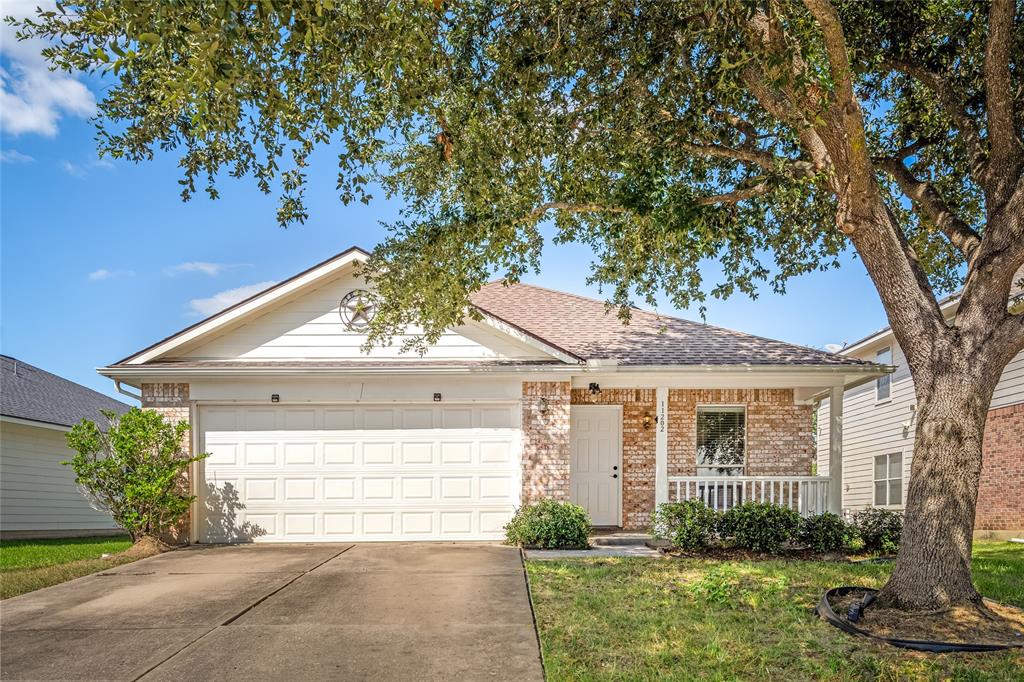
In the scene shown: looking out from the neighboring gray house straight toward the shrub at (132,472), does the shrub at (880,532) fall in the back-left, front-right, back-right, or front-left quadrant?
front-left

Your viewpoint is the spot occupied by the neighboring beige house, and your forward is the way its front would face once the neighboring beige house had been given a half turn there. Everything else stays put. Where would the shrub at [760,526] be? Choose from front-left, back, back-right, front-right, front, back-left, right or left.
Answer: back-left

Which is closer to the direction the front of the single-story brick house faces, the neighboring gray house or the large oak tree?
the large oak tree

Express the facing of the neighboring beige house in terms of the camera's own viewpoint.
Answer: facing the viewer and to the right of the viewer

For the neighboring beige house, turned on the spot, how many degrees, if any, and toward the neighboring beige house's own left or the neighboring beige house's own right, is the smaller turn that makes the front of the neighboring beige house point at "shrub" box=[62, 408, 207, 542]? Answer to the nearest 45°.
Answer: approximately 90° to the neighboring beige house's own right

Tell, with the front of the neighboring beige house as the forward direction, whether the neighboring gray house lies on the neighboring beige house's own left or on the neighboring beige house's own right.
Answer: on the neighboring beige house's own right

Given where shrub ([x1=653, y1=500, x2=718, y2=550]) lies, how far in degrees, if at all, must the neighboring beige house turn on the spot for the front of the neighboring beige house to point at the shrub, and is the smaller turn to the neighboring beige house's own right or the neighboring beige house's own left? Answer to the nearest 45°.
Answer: approximately 45° to the neighboring beige house's own right

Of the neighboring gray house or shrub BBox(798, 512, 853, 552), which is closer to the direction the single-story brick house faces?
the shrub

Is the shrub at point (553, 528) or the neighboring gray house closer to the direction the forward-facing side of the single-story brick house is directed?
the shrub

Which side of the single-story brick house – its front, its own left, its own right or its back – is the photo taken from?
front

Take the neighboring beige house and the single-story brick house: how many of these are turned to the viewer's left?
0
